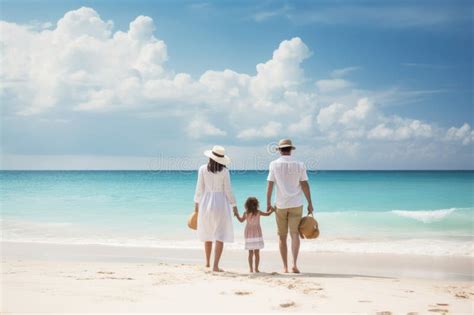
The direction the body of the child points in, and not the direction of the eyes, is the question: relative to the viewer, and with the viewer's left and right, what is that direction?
facing away from the viewer

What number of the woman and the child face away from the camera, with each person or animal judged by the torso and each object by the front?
2

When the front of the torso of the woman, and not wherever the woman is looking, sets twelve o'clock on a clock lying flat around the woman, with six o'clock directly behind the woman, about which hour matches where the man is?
The man is roughly at 3 o'clock from the woman.

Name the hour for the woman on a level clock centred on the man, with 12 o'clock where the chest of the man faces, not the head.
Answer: The woman is roughly at 9 o'clock from the man.

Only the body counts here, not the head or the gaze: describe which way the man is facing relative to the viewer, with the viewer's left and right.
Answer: facing away from the viewer

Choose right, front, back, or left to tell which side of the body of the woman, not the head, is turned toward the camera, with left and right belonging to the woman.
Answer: back

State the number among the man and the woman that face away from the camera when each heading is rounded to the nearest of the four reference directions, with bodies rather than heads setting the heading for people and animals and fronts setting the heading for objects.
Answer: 2
